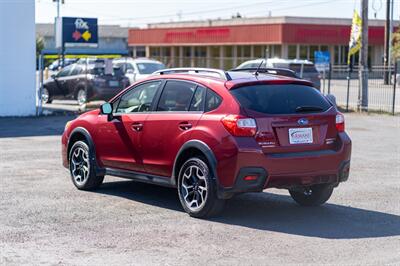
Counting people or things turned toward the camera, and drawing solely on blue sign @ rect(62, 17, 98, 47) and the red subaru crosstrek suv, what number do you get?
1

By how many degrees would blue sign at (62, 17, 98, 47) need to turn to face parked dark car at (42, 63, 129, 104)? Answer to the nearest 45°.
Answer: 0° — it already faces it

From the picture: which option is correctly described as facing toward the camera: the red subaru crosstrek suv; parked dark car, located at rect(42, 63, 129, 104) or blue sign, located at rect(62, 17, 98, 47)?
the blue sign

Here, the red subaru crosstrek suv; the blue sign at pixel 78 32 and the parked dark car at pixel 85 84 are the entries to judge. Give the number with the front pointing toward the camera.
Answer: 1

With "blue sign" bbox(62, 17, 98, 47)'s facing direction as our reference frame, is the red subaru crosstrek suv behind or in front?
in front

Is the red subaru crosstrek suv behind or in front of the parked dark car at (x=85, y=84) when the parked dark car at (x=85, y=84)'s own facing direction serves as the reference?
behind

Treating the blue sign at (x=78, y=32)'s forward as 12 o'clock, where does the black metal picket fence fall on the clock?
The black metal picket fence is roughly at 10 o'clock from the blue sign.

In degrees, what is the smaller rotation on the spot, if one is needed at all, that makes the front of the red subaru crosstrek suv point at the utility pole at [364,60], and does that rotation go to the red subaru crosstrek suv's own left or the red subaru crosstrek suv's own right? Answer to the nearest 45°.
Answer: approximately 45° to the red subaru crosstrek suv's own right

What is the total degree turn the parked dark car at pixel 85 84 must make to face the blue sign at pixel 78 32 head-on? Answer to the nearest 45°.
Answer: approximately 45° to its right

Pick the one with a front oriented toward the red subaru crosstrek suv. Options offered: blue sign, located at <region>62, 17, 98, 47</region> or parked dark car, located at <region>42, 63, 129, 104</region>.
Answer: the blue sign

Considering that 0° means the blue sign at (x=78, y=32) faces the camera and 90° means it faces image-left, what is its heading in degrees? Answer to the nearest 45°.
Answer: approximately 0°

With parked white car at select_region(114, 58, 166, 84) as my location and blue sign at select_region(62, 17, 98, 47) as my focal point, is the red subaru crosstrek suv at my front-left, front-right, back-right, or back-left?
back-left

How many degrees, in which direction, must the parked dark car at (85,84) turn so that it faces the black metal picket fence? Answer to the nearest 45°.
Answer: approximately 135° to its right

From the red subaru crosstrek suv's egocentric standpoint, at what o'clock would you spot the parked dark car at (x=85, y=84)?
The parked dark car is roughly at 1 o'clock from the red subaru crosstrek suv.

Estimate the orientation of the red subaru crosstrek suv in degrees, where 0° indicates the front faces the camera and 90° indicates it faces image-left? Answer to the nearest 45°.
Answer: approximately 135°
